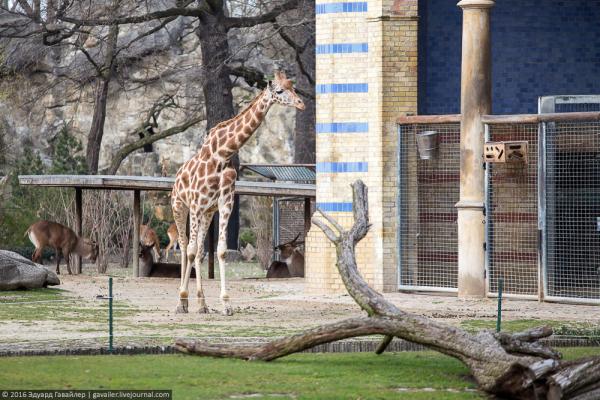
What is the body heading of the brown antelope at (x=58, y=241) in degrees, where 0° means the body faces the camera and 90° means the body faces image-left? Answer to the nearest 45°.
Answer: approximately 270°

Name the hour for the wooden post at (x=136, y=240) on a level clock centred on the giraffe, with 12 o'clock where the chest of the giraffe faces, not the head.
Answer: The wooden post is roughly at 7 o'clock from the giraffe.

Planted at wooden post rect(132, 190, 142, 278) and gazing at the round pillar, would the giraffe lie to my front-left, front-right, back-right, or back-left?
front-right

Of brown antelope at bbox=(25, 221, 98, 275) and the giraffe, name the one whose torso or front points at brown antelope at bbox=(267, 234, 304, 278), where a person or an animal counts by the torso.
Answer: brown antelope at bbox=(25, 221, 98, 275)

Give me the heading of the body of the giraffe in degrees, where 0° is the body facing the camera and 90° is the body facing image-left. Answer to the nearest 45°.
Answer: approximately 315°

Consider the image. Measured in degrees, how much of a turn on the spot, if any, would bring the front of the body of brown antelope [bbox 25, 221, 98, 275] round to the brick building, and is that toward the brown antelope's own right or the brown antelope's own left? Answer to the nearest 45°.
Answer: approximately 45° to the brown antelope's own right

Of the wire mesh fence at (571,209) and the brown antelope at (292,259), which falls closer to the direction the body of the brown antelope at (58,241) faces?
the brown antelope

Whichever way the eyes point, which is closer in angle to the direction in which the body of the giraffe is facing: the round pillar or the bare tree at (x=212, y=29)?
the round pillar
